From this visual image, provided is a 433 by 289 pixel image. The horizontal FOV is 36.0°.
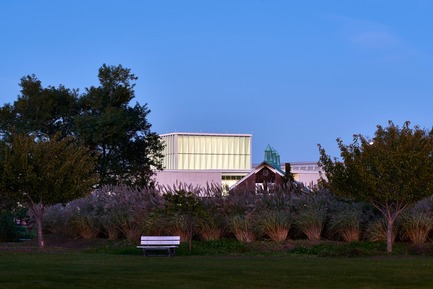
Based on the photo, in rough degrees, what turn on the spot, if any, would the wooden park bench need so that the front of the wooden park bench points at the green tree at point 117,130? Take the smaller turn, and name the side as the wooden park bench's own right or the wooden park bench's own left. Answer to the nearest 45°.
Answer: approximately 180°

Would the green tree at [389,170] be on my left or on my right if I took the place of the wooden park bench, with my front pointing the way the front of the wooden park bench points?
on my left

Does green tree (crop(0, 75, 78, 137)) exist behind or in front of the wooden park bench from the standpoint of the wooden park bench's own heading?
behind

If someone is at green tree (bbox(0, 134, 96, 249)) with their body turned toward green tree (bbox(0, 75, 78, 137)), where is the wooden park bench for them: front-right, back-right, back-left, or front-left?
back-right

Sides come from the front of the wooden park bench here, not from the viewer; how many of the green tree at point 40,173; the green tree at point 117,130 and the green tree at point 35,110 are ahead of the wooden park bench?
0

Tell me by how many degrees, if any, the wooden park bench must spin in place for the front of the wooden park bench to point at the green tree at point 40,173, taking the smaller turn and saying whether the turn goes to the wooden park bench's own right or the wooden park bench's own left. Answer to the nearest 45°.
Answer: approximately 135° to the wooden park bench's own right

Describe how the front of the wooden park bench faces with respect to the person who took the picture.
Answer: facing the viewer
